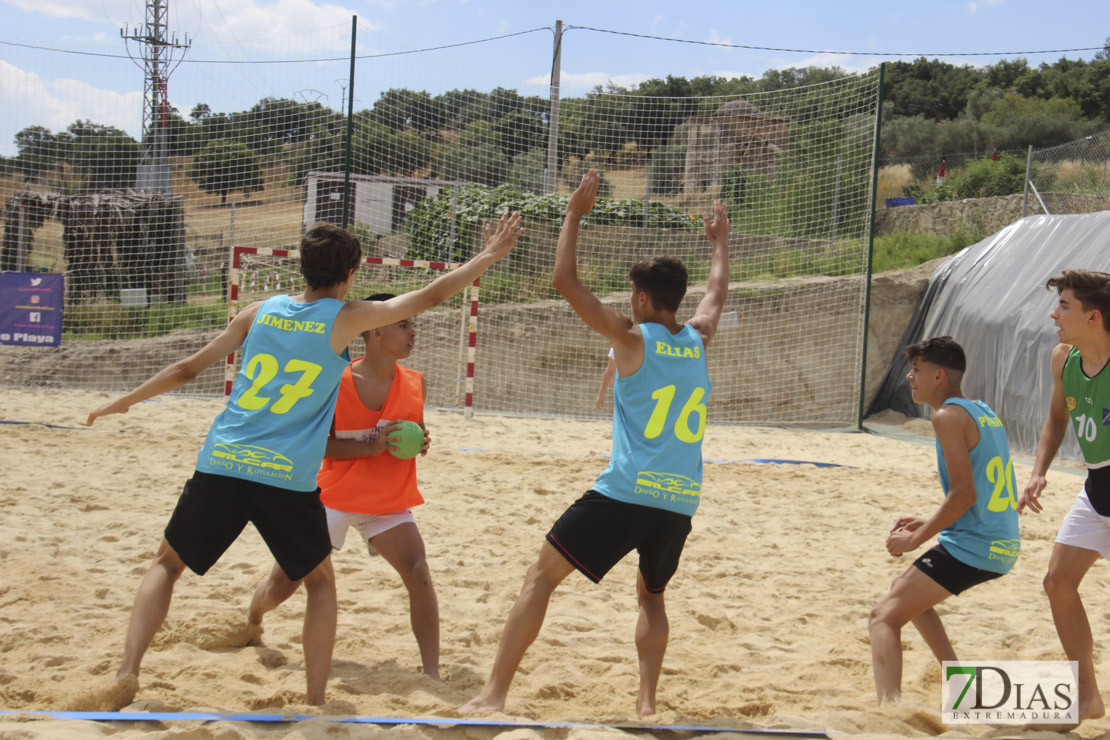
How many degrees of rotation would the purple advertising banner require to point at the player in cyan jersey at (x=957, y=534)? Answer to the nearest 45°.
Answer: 0° — it already faces them

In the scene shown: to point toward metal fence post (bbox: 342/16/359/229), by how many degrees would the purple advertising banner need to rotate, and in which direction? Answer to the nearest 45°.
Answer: approximately 45° to its left

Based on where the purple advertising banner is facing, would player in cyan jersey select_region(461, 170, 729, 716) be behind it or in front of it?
in front

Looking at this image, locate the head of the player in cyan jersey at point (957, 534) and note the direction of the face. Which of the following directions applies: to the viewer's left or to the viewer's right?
to the viewer's left

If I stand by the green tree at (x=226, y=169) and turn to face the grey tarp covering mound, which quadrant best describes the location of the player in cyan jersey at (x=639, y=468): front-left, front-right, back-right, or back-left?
front-right

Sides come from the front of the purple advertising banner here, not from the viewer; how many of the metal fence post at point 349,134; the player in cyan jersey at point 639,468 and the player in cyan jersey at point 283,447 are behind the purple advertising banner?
0

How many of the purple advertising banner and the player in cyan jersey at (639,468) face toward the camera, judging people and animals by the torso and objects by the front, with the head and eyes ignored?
1

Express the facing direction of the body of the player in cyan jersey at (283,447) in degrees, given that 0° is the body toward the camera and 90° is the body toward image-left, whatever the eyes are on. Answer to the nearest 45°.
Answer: approximately 180°

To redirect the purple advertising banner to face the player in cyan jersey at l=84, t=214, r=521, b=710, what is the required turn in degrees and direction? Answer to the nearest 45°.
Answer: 0° — it already faces them

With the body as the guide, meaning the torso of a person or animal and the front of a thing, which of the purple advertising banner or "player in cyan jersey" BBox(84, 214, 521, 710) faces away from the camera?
the player in cyan jersey

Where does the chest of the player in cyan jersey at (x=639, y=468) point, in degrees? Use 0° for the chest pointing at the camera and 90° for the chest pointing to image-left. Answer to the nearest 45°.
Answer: approximately 135°

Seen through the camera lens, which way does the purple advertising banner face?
facing the viewer

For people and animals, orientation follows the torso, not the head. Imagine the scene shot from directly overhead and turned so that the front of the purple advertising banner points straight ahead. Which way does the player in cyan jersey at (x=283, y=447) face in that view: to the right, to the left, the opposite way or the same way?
the opposite way

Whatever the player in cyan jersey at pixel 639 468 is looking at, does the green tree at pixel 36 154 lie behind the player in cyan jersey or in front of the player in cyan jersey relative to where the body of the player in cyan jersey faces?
in front

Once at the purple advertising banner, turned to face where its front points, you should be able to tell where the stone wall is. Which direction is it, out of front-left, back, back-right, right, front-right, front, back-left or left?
left
